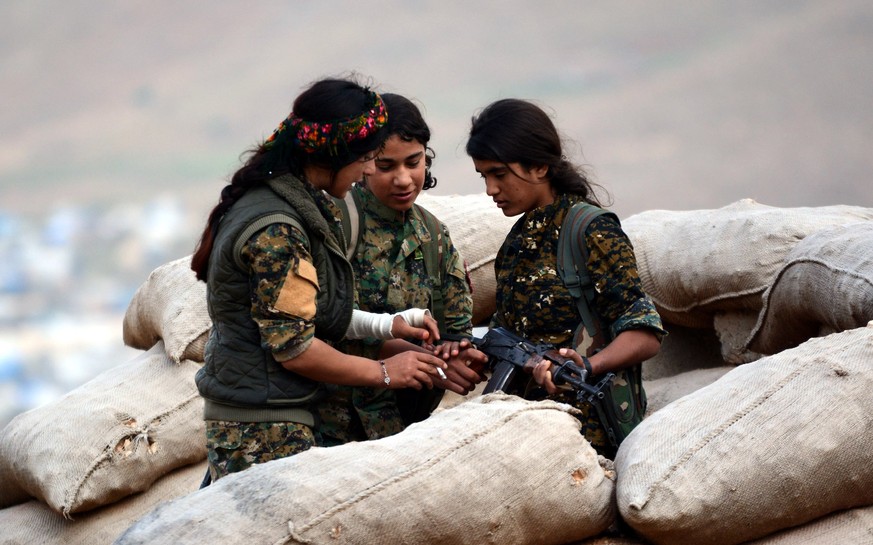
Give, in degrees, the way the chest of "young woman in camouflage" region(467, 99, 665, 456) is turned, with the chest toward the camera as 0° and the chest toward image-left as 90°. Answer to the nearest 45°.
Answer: approximately 45°

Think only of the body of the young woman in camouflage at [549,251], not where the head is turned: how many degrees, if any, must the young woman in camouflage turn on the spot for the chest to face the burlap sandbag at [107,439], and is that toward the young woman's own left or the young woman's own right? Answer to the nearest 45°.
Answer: approximately 45° to the young woman's own right

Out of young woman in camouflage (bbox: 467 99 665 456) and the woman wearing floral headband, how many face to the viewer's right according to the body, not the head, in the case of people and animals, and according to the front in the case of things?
1

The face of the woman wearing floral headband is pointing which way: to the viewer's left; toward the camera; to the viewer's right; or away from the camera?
to the viewer's right

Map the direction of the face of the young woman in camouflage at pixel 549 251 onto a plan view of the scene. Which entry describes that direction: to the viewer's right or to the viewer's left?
to the viewer's left

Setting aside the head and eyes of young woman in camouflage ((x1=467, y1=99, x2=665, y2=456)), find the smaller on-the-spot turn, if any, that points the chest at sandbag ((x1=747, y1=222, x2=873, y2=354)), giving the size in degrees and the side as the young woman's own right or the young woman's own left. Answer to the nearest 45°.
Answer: approximately 180°

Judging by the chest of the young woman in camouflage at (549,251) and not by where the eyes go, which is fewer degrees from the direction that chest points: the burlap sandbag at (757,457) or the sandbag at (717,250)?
the burlap sandbag

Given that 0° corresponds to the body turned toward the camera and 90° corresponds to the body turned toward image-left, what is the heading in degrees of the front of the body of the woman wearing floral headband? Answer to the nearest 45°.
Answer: approximately 270°

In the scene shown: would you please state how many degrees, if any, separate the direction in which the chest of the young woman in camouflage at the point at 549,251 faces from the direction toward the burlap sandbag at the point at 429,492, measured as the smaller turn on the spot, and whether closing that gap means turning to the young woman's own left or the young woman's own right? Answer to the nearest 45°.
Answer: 0° — they already face it
